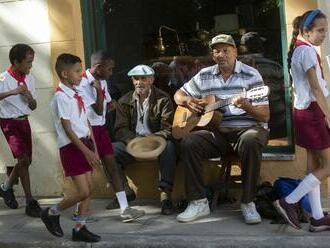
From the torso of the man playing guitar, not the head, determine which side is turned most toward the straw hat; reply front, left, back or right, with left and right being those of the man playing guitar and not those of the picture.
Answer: right

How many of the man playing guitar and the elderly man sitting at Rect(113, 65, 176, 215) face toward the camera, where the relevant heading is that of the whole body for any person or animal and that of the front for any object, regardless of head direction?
2

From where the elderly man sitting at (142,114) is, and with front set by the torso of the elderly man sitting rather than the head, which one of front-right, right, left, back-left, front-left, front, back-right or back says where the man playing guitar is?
front-left

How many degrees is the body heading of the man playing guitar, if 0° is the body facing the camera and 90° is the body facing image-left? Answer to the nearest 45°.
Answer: approximately 0°

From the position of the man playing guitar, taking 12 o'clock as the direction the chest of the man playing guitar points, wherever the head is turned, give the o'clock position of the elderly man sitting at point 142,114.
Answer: The elderly man sitting is roughly at 4 o'clock from the man playing guitar.
